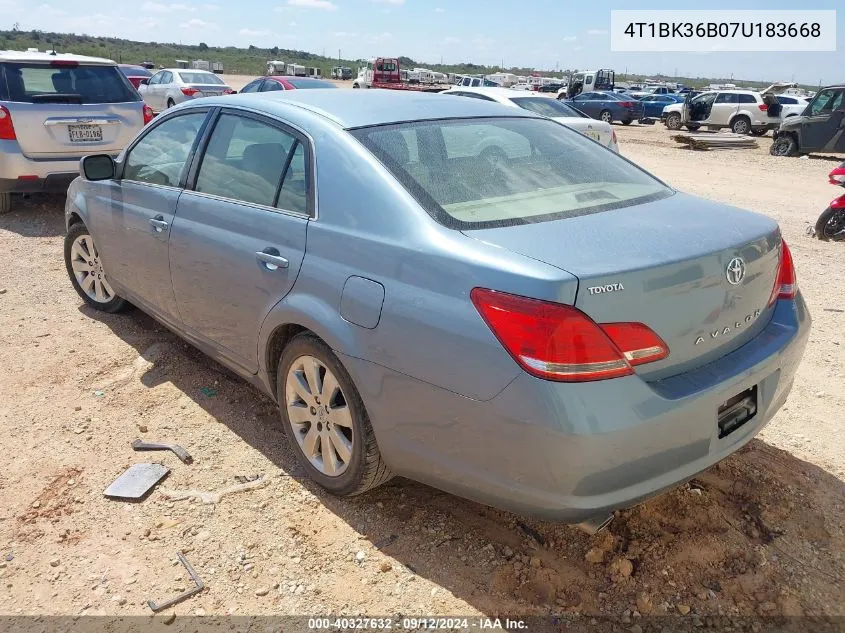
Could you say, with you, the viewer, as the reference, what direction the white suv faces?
facing away from the viewer and to the left of the viewer

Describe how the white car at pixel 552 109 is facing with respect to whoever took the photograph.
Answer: facing away from the viewer and to the left of the viewer

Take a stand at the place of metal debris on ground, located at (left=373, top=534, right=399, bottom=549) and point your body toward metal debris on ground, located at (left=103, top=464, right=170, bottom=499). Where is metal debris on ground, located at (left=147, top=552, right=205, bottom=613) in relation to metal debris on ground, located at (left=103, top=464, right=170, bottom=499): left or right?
left

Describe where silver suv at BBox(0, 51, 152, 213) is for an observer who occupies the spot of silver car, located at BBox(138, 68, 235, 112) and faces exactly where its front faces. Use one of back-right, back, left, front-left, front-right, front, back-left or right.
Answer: back-left

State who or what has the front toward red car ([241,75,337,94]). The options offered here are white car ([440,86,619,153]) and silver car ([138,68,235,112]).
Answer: white car ([440,86,619,153])

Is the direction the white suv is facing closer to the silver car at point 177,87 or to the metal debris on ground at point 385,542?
the silver car

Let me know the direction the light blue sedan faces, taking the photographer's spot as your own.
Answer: facing away from the viewer and to the left of the viewer

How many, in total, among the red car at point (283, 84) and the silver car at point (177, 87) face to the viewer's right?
0

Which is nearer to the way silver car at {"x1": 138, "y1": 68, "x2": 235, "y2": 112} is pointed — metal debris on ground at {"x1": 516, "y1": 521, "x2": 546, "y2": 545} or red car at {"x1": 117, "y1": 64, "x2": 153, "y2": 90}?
the red car
